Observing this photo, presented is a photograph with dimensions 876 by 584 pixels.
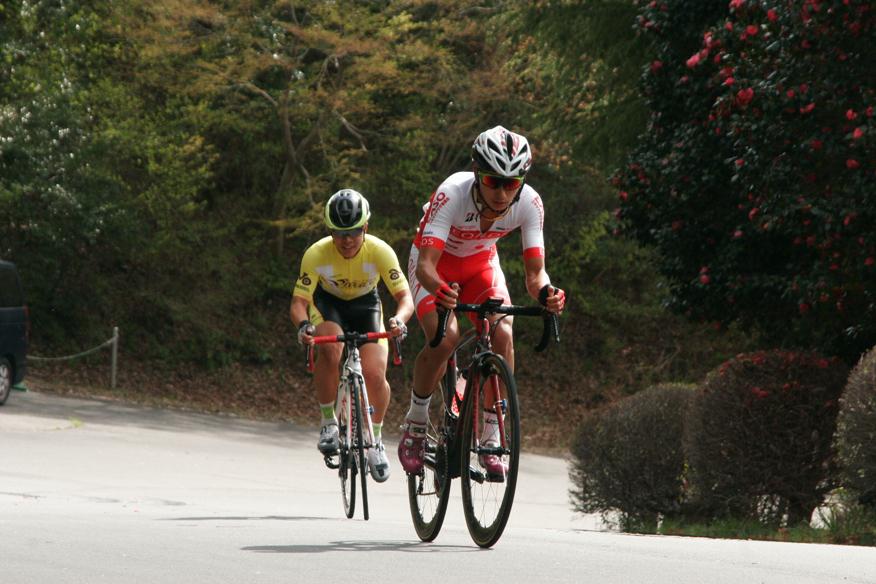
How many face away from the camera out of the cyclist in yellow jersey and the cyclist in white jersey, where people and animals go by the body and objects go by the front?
0

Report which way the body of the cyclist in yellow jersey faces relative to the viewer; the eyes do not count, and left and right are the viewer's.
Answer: facing the viewer

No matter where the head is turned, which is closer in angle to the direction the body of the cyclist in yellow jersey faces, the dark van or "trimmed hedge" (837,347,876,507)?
the trimmed hedge

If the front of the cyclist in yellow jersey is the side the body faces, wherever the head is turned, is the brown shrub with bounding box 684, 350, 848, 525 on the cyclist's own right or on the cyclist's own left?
on the cyclist's own left

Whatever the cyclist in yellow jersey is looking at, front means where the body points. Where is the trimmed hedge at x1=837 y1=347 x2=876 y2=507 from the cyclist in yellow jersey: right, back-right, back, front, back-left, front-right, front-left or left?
left

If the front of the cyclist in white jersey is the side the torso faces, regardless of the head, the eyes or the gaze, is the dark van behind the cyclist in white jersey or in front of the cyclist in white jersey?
behind

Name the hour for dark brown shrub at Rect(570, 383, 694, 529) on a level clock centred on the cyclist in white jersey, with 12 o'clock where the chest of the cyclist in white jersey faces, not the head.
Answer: The dark brown shrub is roughly at 8 o'clock from the cyclist in white jersey.

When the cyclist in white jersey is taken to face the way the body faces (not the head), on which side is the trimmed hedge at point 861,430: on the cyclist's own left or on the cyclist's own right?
on the cyclist's own left

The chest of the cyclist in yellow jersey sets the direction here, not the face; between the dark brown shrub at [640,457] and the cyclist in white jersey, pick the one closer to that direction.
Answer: the cyclist in white jersey

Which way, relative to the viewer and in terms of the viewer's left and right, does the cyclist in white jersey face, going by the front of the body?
facing the viewer and to the right of the viewer
